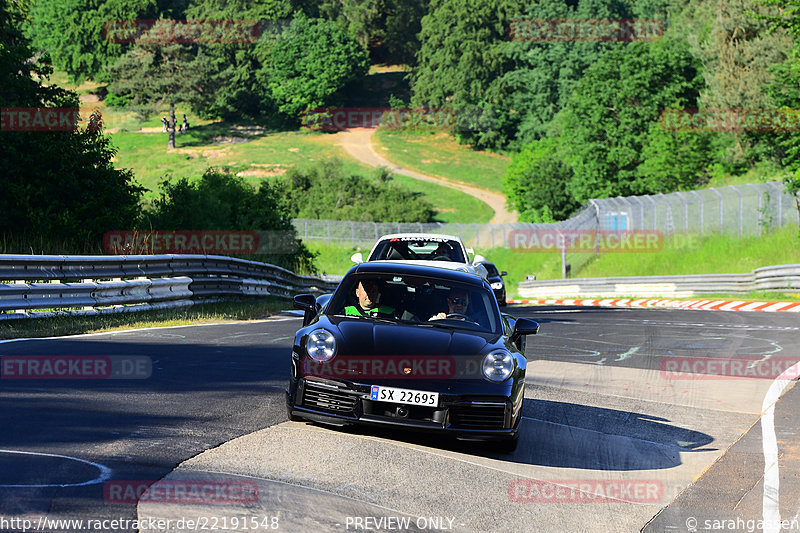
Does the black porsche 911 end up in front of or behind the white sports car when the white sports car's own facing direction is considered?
in front

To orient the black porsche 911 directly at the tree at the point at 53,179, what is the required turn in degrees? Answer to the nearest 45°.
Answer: approximately 135° to its right

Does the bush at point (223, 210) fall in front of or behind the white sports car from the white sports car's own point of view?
behind

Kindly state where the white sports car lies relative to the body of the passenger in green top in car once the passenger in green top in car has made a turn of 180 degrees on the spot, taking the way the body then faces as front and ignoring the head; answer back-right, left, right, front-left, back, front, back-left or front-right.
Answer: front

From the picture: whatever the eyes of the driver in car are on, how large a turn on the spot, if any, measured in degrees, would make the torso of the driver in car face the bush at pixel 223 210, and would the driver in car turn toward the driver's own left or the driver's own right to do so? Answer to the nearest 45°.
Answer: approximately 180°

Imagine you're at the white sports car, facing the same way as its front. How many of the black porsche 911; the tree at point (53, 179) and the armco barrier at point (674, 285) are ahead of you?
1

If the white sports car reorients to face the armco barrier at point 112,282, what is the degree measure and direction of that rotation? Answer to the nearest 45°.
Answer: approximately 90° to its right

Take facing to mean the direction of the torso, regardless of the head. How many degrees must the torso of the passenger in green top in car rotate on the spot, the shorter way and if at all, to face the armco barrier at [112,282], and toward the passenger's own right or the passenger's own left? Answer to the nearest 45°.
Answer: approximately 135° to the passenger's own right

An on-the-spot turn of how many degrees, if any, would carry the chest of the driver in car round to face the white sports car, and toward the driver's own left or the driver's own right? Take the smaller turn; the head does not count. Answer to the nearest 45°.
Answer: approximately 180°

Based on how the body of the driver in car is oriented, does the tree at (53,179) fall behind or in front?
behind
